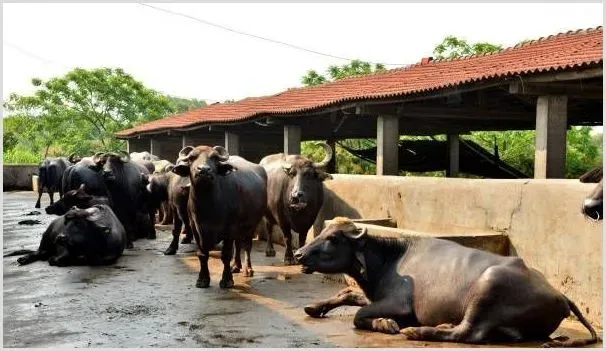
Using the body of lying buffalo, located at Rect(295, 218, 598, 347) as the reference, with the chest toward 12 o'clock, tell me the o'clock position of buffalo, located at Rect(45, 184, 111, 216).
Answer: The buffalo is roughly at 1 o'clock from the lying buffalo.

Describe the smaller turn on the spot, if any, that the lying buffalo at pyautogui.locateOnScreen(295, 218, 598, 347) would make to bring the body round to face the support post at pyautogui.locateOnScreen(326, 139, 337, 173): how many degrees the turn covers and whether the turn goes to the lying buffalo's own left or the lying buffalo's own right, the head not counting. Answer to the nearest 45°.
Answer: approximately 90° to the lying buffalo's own right

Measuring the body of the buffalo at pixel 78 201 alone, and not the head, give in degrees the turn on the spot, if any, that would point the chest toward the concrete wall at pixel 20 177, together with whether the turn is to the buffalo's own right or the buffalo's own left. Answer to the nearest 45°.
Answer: approximately 90° to the buffalo's own right

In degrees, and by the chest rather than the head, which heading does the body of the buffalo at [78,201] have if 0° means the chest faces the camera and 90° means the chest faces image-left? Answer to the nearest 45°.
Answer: approximately 90°

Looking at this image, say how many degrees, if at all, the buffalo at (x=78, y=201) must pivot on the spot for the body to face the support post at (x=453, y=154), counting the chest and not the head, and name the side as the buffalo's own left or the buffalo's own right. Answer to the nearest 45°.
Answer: approximately 180°

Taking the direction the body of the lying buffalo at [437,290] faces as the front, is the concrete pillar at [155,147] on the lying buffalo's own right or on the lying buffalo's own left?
on the lying buffalo's own right

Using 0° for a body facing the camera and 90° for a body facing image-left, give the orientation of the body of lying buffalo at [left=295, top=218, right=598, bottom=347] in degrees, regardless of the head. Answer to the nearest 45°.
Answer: approximately 90°

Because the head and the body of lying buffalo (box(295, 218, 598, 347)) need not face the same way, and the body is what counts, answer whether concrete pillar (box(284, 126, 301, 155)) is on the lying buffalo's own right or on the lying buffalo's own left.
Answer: on the lying buffalo's own right

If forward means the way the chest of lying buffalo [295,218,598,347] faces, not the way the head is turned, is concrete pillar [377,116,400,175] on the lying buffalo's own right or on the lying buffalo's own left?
on the lying buffalo's own right

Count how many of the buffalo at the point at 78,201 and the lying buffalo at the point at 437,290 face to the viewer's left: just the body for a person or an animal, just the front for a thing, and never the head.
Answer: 2

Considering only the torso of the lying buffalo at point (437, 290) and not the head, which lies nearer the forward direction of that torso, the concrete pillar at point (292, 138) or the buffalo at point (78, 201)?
the buffalo

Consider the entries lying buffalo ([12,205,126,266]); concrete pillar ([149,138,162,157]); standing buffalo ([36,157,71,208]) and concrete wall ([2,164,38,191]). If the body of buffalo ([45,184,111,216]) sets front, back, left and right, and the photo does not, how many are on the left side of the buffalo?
1

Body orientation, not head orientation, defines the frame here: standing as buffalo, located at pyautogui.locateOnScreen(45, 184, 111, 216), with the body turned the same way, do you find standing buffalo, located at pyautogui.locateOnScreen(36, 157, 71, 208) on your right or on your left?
on your right

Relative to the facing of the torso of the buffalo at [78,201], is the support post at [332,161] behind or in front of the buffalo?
behind

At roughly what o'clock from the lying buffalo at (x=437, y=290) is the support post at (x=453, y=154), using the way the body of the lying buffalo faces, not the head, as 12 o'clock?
The support post is roughly at 3 o'clock from the lying buffalo.
